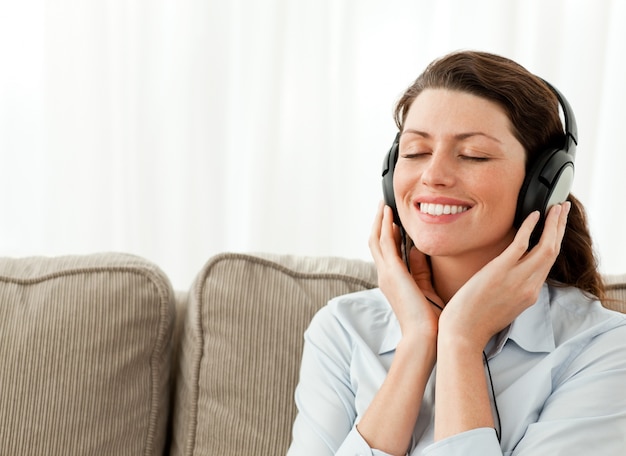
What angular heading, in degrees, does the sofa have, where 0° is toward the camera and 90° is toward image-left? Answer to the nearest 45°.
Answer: approximately 0°
